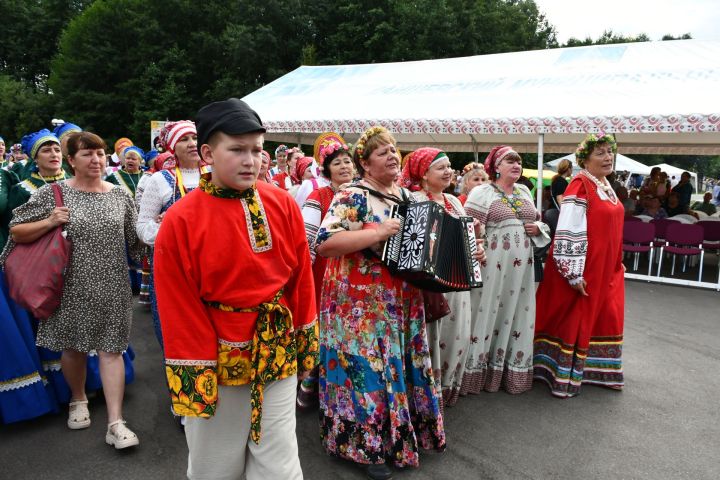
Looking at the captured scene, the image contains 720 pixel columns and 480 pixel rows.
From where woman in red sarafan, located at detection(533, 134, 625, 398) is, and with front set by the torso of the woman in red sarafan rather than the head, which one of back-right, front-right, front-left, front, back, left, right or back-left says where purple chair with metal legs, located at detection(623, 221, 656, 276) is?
back-left

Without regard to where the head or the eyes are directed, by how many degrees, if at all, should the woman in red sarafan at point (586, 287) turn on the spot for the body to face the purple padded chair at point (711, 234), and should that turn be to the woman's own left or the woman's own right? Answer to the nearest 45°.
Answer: approximately 135° to the woman's own left

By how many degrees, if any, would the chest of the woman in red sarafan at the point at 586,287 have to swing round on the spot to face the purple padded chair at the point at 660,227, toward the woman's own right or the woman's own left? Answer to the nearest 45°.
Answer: approximately 135° to the woman's own left

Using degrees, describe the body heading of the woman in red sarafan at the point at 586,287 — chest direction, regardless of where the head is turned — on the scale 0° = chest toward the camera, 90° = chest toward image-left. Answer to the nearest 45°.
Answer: approximately 315°

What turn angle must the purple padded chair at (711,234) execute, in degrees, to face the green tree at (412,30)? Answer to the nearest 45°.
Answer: approximately 135° to its right

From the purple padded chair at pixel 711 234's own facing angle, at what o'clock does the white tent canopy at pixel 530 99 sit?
The white tent canopy is roughly at 3 o'clock from the purple padded chair.
